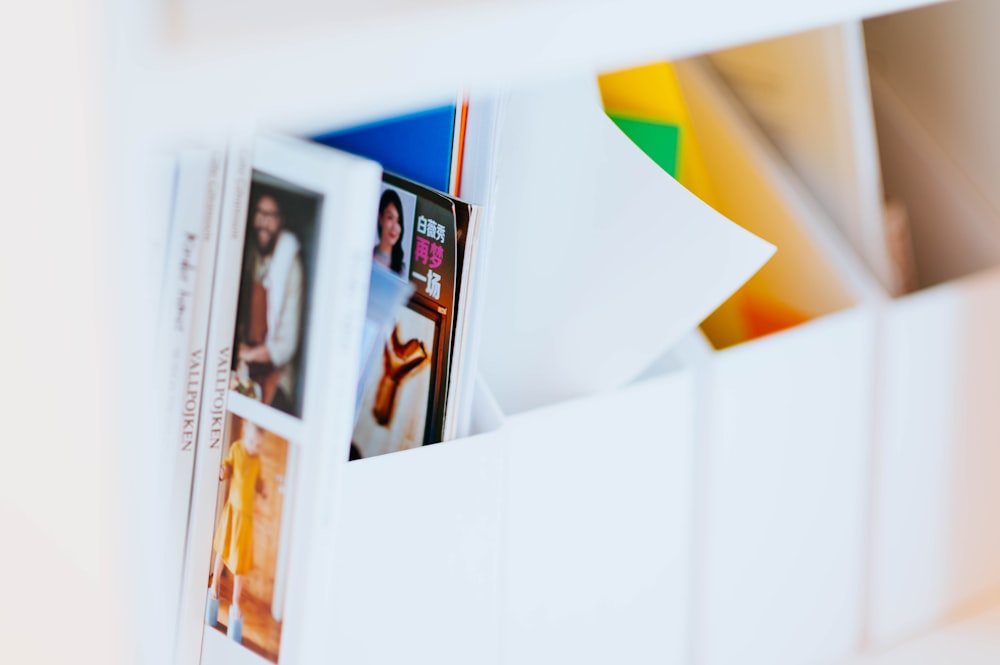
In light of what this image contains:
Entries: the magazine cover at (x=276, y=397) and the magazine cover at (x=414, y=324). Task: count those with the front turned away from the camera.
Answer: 0
